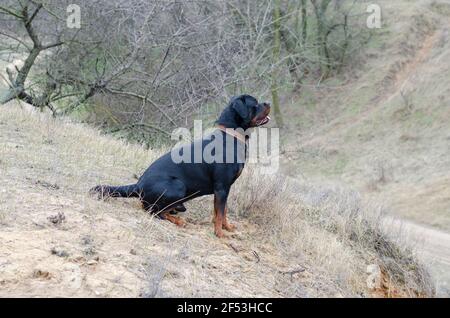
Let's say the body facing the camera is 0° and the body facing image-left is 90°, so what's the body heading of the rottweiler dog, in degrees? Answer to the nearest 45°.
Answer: approximately 270°
